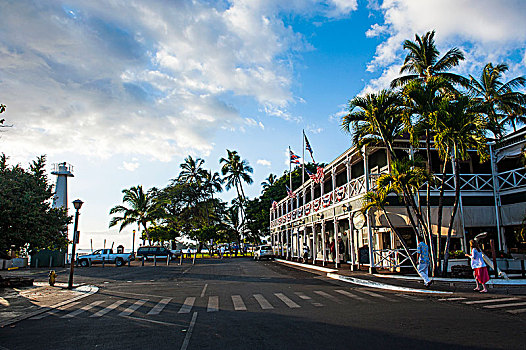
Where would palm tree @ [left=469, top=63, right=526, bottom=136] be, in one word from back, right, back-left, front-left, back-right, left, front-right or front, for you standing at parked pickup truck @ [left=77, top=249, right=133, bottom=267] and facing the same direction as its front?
back-left

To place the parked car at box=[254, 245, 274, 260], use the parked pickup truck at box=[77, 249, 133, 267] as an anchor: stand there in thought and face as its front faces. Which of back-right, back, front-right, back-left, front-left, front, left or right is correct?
back

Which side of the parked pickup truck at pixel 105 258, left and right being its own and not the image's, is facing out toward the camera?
left

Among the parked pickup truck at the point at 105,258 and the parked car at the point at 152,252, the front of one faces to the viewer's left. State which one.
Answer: the parked pickup truck at the point at 105,258

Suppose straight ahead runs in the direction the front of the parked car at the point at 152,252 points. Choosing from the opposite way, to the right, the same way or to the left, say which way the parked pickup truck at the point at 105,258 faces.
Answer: the opposite way

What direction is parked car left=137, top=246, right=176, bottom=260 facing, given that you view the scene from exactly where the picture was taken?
facing to the right of the viewer
